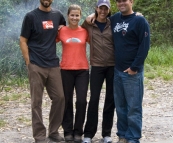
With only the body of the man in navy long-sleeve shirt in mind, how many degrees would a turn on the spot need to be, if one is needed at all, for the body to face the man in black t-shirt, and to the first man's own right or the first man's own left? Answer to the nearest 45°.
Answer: approximately 45° to the first man's own right

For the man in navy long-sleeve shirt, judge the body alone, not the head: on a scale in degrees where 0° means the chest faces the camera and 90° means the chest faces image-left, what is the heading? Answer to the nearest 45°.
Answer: approximately 45°
